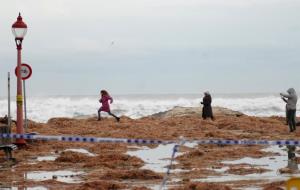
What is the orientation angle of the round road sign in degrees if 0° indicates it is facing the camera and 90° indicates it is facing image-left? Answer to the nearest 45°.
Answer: approximately 0°

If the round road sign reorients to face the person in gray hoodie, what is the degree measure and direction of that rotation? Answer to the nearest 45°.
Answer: approximately 90° to its left
